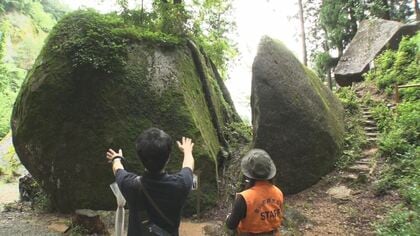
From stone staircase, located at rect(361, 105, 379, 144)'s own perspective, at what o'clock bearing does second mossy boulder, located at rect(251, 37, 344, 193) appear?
The second mossy boulder is roughly at 1 o'clock from the stone staircase.

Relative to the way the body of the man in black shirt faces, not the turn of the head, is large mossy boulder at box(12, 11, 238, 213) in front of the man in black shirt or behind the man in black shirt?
in front

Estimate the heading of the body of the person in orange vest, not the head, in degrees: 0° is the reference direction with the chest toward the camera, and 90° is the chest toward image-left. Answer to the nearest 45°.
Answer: approximately 135°

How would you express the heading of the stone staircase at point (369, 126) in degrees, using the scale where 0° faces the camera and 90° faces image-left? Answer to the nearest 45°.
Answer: approximately 0°

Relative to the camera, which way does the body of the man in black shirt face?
away from the camera

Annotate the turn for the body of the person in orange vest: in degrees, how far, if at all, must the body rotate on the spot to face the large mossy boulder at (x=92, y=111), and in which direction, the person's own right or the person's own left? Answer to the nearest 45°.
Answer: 0° — they already face it

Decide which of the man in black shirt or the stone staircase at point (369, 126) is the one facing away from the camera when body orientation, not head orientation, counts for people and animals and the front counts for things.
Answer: the man in black shirt

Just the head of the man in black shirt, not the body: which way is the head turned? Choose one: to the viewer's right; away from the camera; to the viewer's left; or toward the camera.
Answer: away from the camera

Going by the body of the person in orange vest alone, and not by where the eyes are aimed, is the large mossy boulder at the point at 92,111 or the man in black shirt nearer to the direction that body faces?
the large mossy boulder
